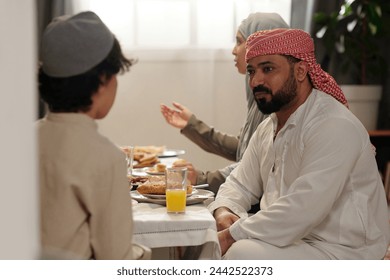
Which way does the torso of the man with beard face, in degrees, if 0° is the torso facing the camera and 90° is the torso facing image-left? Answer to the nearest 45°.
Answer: approximately 45°

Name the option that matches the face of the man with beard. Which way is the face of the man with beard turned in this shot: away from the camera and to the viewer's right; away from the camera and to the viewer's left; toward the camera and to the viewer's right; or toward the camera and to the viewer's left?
toward the camera and to the viewer's left

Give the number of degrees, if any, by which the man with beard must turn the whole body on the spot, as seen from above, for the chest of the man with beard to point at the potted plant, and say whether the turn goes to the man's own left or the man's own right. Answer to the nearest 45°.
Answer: approximately 135° to the man's own right

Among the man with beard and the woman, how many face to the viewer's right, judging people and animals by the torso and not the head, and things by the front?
0

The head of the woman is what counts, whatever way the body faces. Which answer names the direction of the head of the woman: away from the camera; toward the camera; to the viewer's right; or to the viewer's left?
to the viewer's left

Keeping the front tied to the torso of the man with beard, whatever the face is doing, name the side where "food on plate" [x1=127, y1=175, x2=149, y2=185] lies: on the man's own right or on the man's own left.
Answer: on the man's own right

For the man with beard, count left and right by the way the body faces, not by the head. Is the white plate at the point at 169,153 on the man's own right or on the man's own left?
on the man's own right

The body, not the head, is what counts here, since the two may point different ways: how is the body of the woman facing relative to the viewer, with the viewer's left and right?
facing to the left of the viewer
